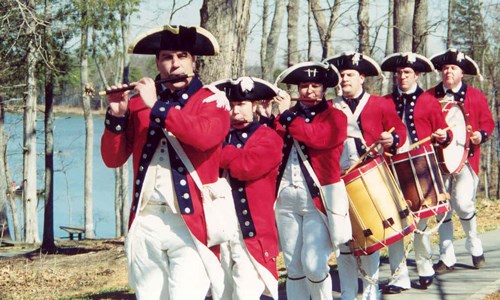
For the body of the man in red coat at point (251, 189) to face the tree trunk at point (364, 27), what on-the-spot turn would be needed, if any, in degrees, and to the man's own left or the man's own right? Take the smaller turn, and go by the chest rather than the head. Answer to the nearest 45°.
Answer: approximately 135° to the man's own right

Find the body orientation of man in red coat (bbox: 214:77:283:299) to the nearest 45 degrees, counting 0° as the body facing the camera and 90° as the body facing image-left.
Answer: approximately 45°

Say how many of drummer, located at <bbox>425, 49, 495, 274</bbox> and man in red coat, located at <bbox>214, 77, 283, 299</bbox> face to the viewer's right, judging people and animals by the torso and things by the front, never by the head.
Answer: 0

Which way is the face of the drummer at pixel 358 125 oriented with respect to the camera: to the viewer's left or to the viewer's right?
to the viewer's left

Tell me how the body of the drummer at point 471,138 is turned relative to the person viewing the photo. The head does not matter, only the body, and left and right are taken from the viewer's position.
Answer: facing the viewer and to the left of the viewer

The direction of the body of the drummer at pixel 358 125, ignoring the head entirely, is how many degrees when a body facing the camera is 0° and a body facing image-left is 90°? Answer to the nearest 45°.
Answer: approximately 45°

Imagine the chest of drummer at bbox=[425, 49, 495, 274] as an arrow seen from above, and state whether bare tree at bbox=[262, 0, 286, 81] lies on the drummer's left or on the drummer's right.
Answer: on the drummer's right
